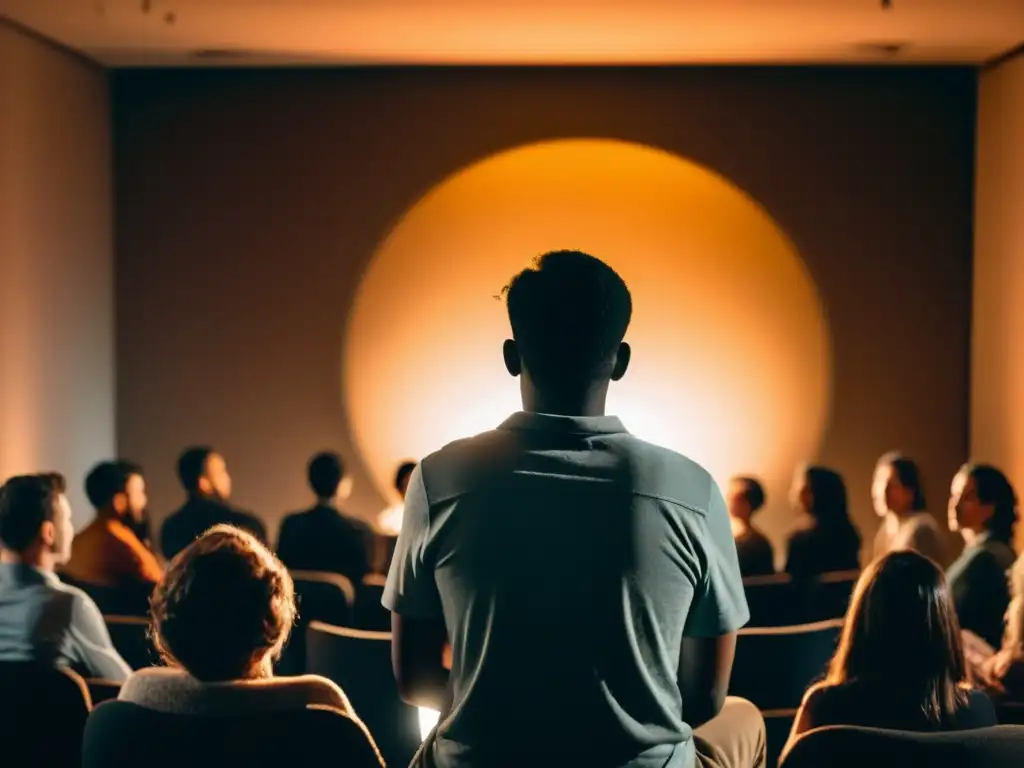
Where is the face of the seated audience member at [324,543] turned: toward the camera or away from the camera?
away from the camera

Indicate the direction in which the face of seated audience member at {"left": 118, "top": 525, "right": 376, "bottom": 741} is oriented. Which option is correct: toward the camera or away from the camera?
away from the camera

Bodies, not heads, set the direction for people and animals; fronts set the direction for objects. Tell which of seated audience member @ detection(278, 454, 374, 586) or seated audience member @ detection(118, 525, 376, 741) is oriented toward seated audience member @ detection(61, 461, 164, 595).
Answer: seated audience member @ detection(118, 525, 376, 741)

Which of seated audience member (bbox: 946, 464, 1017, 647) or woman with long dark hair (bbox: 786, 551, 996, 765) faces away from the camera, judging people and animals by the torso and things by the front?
the woman with long dark hair

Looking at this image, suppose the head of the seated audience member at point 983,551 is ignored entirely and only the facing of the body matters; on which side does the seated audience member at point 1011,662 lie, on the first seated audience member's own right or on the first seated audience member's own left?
on the first seated audience member's own left

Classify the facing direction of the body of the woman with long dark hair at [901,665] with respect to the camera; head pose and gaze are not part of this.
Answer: away from the camera

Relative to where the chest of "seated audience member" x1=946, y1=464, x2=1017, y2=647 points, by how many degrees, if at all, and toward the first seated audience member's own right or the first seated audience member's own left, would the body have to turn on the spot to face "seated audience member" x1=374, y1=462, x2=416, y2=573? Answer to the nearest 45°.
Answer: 0° — they already face them

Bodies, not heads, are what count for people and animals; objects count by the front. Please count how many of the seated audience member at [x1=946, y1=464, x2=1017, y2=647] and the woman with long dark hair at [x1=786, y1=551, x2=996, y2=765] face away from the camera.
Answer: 1

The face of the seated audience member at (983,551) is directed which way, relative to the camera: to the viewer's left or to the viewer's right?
to the viewer's left
